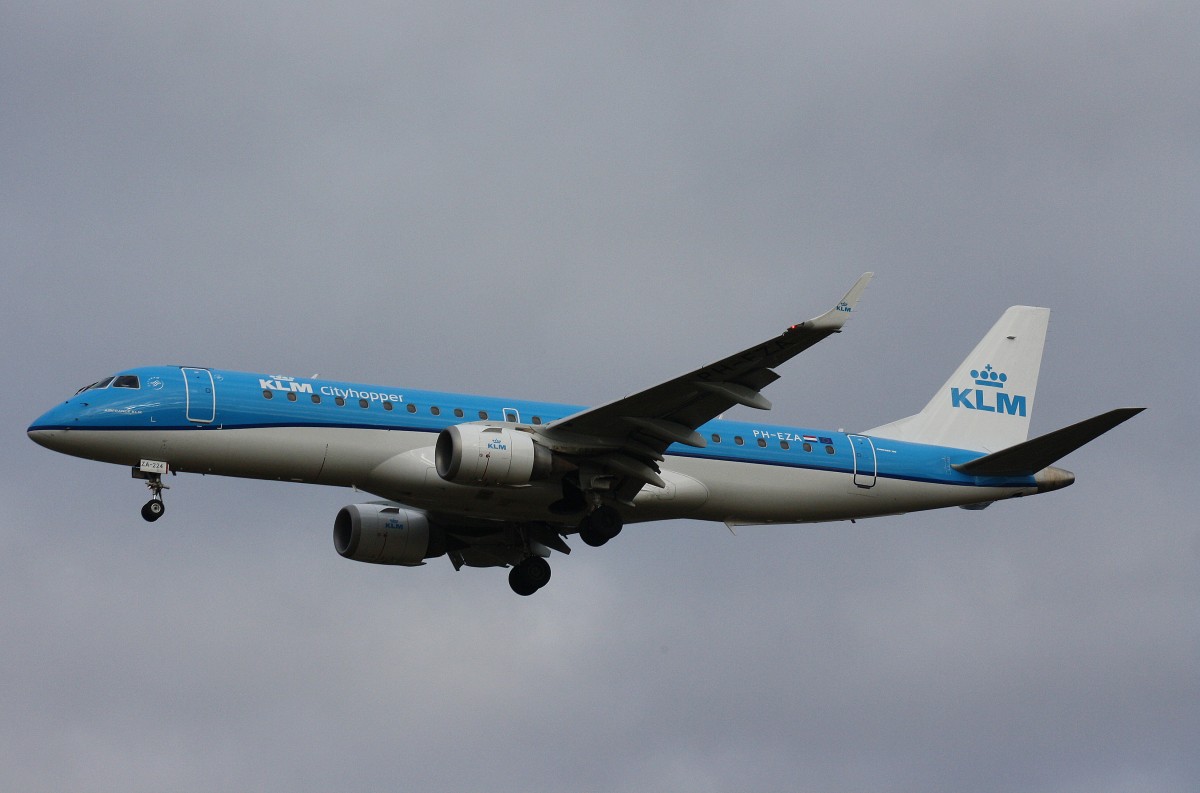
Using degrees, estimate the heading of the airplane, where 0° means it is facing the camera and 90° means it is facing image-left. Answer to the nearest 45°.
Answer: approximately 90°
